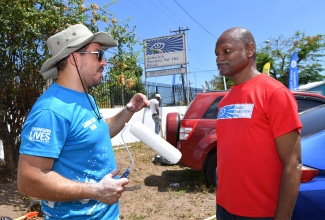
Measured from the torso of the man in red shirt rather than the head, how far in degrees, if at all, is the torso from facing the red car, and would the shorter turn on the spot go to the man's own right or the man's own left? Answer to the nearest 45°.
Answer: approximately 135° to the man's own right

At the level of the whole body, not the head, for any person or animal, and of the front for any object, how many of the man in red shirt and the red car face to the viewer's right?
1

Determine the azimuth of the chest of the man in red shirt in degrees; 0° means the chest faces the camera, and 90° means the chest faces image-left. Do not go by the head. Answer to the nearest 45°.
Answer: approximately 45°

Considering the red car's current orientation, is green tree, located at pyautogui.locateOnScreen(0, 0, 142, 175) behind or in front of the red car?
behind

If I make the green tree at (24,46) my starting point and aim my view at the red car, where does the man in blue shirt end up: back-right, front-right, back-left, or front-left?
front-right

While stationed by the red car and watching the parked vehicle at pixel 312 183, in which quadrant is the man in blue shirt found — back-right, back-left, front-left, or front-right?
front-right

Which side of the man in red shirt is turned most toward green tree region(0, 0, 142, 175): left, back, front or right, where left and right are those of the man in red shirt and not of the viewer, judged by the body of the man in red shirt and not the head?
right

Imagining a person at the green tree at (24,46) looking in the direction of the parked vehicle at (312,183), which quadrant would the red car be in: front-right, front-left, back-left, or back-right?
front-left

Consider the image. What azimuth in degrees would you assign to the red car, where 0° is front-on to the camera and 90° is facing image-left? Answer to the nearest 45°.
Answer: approximately 270°

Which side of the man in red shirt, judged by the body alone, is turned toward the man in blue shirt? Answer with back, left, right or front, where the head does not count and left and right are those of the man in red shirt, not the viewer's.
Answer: front

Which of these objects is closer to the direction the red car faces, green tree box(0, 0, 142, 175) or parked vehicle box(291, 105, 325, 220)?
the parked vehicle

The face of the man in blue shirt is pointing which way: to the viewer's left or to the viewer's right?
to the viewer's right
